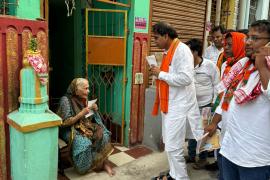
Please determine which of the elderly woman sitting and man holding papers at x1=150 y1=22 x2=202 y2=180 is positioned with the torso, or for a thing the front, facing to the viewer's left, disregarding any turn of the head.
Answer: the man holding papers

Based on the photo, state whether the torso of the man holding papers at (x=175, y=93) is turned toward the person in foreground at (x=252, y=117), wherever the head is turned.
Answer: no

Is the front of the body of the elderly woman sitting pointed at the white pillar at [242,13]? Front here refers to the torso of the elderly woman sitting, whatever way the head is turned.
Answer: no

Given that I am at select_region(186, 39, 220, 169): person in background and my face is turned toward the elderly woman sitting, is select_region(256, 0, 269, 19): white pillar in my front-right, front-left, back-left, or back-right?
back-right

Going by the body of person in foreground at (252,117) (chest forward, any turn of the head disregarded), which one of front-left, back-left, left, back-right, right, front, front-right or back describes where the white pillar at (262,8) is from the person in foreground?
back-right

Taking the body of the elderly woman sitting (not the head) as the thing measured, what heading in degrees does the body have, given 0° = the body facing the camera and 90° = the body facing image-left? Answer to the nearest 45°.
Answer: approximately 315°

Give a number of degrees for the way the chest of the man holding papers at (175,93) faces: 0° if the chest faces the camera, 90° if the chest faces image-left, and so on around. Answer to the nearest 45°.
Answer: approximately 90°

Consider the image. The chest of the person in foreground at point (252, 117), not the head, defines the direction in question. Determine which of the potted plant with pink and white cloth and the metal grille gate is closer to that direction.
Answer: the potted plant with pink and white cloth

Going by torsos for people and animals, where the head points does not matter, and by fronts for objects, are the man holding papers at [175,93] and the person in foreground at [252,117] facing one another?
no

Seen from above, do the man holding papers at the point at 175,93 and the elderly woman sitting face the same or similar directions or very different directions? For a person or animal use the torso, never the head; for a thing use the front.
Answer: very different directions

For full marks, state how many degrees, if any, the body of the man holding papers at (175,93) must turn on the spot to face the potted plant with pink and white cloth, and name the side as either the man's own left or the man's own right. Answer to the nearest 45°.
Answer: approximately 45° to the man's own left

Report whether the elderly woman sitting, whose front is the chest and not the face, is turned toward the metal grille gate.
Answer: no

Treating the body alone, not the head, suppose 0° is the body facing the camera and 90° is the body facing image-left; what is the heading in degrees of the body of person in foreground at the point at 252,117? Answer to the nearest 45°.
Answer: approximately 45°

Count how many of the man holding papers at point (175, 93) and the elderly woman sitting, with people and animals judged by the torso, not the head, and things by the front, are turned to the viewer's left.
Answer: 1

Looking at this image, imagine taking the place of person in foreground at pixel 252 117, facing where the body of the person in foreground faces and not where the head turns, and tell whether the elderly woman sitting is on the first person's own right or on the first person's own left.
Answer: on the first person's own right

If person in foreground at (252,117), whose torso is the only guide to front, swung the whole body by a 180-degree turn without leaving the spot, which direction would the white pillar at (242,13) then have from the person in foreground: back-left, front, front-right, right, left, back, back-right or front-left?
front-left

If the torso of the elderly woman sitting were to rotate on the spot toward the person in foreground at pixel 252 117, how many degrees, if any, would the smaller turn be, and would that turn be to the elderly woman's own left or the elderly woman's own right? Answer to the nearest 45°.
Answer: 0° — they already face them
